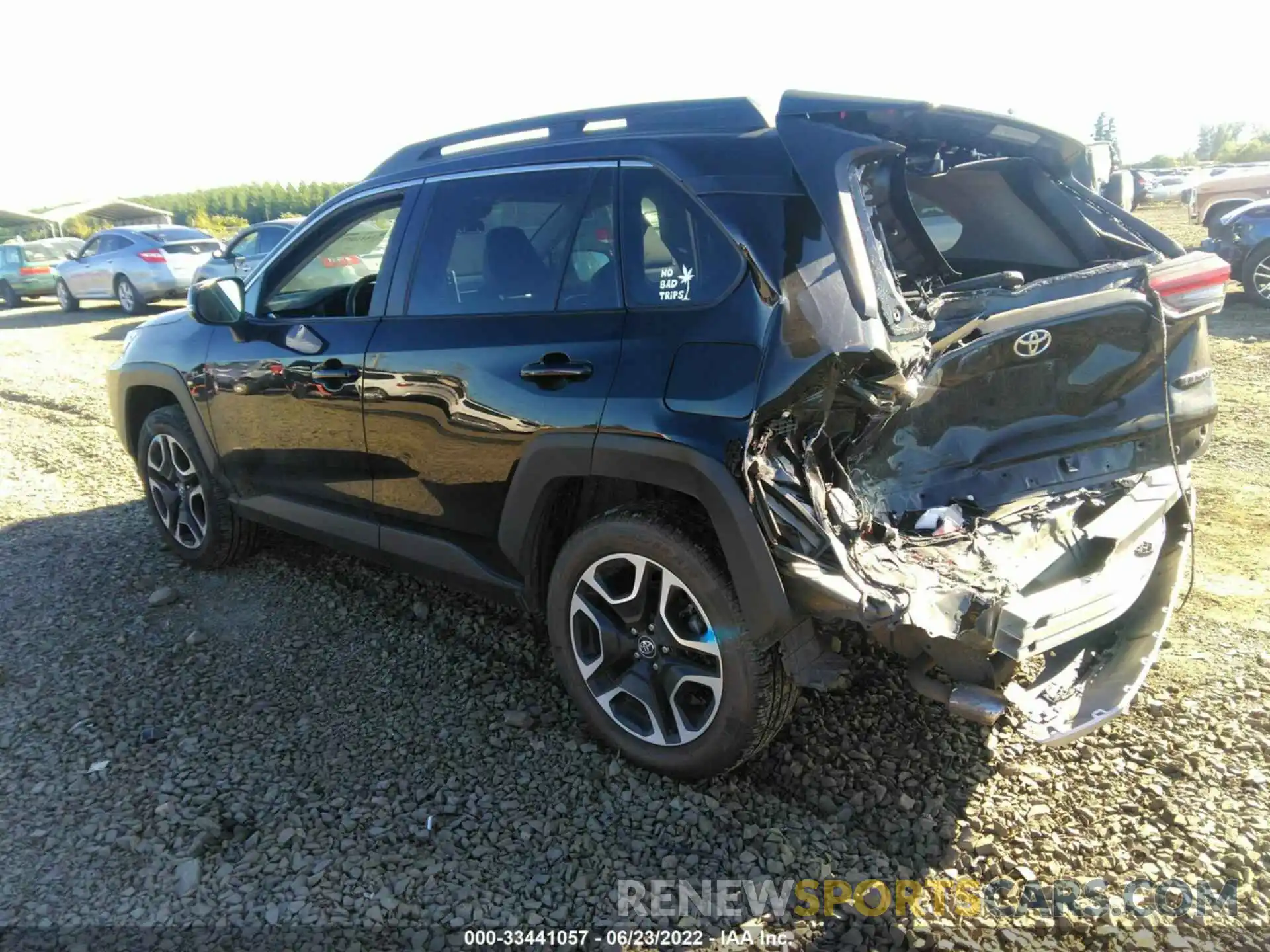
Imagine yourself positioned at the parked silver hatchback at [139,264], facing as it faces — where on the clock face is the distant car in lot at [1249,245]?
The distant car in lot is roughly at 6 o'clock from the parked silver hatchback.

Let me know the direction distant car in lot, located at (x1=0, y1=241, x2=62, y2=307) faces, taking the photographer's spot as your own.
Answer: facing away from the viewer and to the left of the viewer

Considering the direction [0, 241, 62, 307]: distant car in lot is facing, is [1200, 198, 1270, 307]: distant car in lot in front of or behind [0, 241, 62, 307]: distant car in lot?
behind

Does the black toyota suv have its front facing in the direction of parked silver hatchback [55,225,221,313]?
yes

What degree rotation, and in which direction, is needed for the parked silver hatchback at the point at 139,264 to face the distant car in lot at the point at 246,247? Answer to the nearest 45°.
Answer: approximately 180°

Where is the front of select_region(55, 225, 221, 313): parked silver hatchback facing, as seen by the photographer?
facing away from the viewer and to the left of the viewer

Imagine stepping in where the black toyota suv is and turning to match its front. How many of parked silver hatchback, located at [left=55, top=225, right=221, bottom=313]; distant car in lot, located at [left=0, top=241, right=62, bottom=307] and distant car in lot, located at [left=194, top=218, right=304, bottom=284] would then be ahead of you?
3

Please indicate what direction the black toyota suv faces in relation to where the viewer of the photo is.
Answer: facing away from the viewer and to the left of the viewer

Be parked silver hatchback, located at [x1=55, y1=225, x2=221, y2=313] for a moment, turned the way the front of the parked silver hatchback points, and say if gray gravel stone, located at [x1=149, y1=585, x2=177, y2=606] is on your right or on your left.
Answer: on your left

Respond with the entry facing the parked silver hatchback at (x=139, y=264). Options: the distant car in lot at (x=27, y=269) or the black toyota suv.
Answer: the black toyota suv
